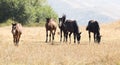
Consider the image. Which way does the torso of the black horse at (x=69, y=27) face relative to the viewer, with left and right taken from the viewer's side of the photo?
facing the viewer and to the right of the viewer
